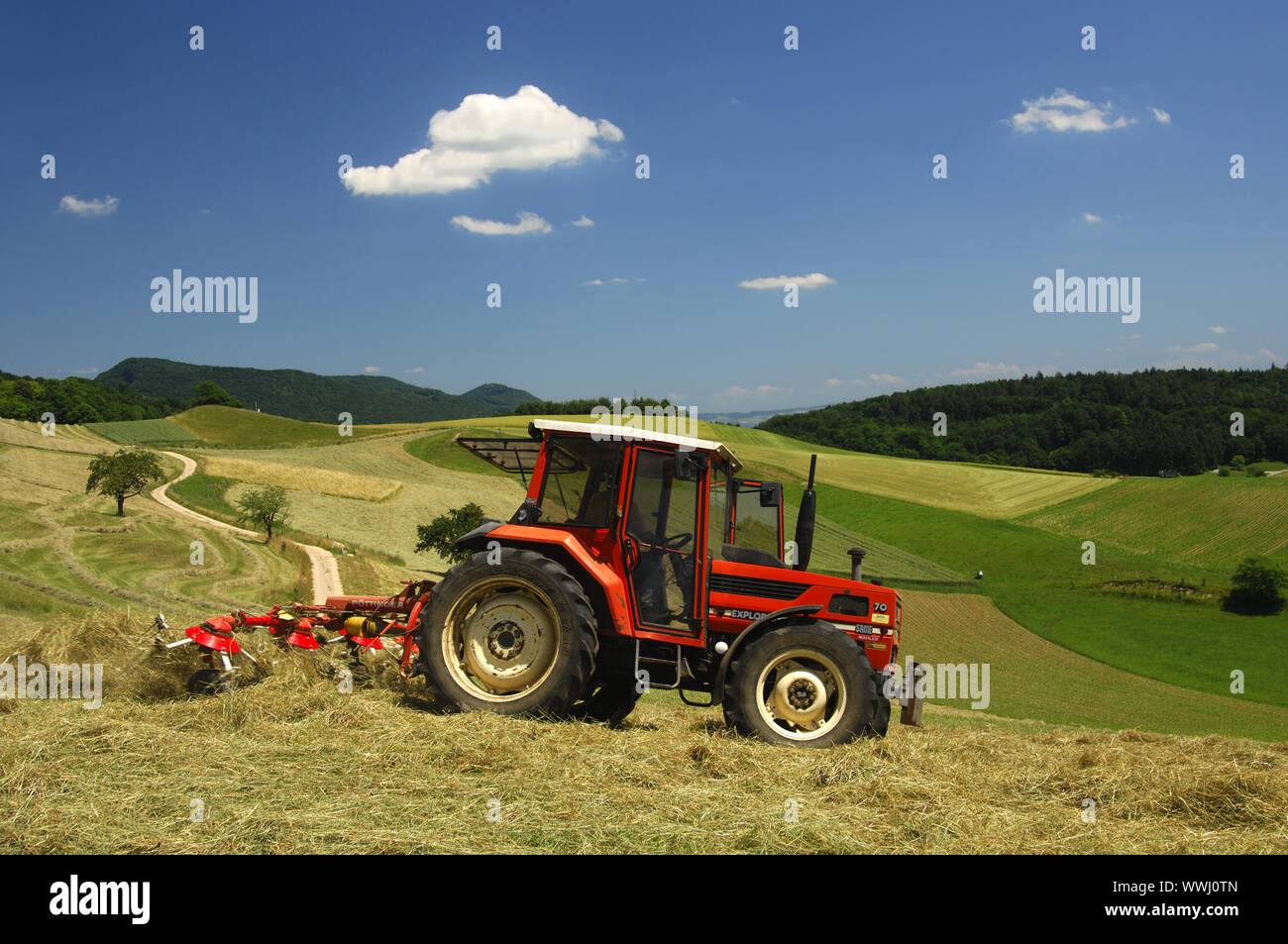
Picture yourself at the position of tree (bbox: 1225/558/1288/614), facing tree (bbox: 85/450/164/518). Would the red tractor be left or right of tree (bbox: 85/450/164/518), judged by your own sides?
left

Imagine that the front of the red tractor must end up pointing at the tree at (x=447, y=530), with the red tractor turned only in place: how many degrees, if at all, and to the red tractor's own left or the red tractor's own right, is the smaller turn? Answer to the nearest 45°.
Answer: approximately 90° to the red tractor's own left

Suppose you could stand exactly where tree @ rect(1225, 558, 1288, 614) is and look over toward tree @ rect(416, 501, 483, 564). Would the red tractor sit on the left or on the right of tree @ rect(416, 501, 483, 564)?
left

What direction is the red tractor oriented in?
to the viewer's right

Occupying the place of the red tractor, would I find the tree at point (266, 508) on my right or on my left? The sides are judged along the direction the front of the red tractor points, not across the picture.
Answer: on my left

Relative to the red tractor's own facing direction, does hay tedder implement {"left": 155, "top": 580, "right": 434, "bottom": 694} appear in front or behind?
behind
